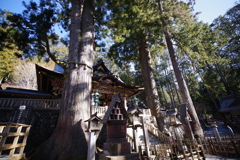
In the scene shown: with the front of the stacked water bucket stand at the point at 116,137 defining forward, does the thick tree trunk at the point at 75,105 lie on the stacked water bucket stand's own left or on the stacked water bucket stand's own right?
on the stacked water bucket stand's own right

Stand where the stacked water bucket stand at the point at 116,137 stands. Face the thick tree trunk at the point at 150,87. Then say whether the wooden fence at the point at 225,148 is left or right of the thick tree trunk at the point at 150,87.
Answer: right

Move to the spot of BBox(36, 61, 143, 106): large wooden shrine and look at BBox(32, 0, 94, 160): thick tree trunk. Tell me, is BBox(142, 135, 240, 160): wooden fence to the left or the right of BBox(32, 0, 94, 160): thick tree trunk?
left

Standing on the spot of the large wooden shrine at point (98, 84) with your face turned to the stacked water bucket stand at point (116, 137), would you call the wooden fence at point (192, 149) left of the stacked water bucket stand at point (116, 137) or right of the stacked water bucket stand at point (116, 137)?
left

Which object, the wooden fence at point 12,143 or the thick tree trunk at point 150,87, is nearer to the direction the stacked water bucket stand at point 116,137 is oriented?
the wooden fence

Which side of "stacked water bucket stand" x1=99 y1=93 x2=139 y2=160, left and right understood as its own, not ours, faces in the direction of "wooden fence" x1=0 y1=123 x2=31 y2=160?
right

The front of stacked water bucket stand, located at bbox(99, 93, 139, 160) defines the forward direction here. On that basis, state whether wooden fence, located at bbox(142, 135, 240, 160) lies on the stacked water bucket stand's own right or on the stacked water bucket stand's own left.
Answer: on the stacked water bucket stand's own left

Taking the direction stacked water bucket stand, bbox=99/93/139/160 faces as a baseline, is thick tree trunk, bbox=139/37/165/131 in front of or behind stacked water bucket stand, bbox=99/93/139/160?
behind

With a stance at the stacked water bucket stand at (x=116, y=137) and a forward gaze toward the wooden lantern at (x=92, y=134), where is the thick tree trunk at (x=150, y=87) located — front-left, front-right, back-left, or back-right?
back-right

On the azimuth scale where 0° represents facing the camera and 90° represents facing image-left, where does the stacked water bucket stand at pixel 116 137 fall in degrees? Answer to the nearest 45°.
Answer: approximately 0°

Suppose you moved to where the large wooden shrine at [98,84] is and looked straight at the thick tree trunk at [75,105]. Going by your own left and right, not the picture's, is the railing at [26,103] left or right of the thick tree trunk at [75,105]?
right

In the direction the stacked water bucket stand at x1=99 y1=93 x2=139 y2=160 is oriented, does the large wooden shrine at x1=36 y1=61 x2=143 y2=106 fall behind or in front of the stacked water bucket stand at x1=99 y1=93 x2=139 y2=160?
behind

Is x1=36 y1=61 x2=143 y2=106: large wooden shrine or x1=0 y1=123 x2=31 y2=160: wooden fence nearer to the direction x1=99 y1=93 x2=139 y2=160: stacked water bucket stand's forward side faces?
the wooden fence

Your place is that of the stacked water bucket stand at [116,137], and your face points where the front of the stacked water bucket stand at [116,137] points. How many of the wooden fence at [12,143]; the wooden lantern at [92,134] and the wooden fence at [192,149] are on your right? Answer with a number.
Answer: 2

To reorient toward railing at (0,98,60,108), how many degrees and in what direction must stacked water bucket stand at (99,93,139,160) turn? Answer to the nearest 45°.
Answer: approximately 135° to its right

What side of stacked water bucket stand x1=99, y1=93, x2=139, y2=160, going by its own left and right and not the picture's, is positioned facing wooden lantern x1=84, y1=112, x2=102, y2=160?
right
